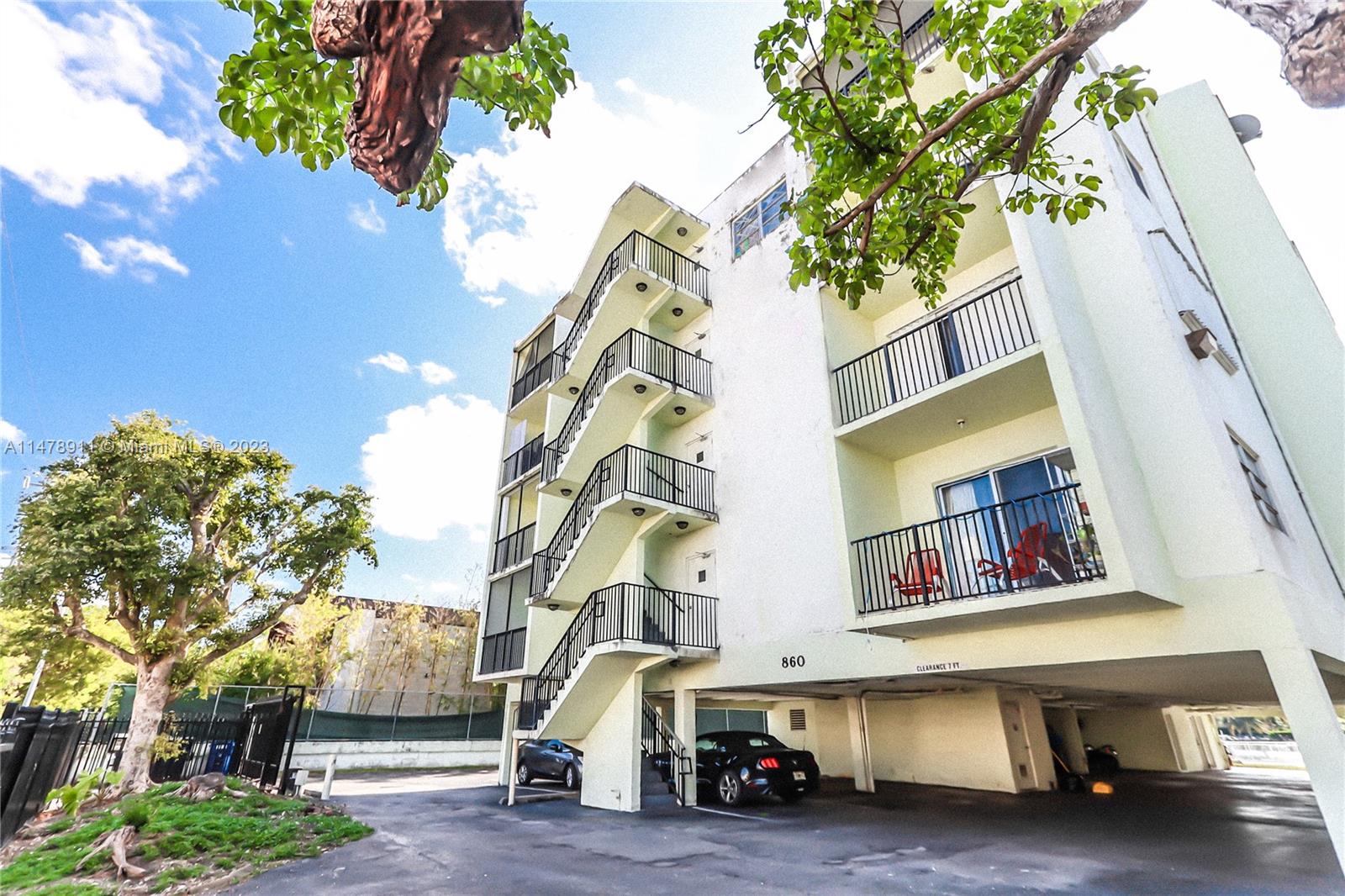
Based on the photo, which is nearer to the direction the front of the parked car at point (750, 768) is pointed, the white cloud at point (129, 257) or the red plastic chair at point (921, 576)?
the white cloud

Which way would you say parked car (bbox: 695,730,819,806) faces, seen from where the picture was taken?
facing away from the viewer and to the left of the viewer

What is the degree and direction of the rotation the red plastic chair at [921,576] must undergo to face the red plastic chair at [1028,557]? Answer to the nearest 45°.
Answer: approximately 90° to its left

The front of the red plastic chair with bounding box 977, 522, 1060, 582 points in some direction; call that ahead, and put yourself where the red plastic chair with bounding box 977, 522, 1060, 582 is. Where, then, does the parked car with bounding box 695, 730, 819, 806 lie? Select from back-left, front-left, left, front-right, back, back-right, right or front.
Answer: front-right

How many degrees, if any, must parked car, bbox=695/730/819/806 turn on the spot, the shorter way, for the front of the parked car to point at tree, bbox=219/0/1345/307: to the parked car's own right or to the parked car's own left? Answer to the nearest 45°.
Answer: approximately 135° to the parked car's own left

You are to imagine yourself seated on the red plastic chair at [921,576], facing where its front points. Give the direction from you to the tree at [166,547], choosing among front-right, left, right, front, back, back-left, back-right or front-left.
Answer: front-right

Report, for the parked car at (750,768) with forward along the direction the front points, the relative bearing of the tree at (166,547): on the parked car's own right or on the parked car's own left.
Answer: on the parked car's own left

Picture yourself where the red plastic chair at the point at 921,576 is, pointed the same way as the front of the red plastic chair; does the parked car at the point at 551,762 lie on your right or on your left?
on your right

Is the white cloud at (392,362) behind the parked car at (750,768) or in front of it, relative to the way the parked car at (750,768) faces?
in front

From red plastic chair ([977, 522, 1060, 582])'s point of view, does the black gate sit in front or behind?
in front

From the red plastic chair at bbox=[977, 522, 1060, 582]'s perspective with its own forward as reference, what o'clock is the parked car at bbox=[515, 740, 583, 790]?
The parked car is roughly at 1 o'clock from the red plastic chair.

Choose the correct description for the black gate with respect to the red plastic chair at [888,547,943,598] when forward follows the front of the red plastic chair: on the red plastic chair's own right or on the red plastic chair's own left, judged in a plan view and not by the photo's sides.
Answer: on the red plastic chair's own right

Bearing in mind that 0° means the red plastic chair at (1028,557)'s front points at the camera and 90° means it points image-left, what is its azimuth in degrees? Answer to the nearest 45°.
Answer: approximately 90°
